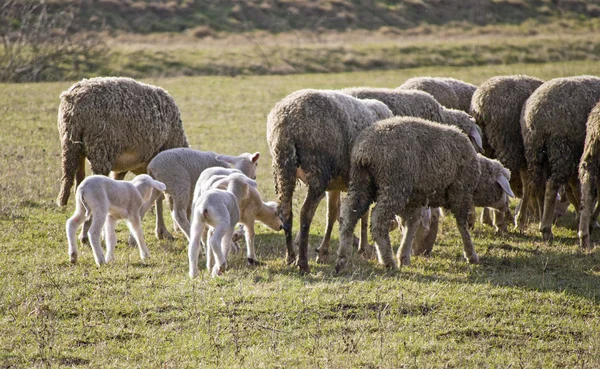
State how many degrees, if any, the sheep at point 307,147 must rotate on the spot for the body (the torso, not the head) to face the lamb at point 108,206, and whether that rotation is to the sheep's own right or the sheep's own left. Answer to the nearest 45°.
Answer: approximately 135° to the sheep's own left

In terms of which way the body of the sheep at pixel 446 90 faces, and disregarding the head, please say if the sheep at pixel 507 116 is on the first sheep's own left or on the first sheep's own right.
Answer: on the first sheep's own right

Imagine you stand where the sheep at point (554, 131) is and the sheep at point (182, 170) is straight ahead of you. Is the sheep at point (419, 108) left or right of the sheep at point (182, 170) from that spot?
right

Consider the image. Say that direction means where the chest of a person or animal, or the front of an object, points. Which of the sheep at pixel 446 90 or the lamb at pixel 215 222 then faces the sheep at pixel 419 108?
the lamb

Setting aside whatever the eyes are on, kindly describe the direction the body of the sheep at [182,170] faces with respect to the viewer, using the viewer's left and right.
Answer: facing to the right of the viewer

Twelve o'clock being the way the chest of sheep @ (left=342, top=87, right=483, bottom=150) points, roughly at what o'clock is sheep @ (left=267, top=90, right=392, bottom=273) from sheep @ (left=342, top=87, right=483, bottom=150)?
sheep @ (left=267, top=90, right=392, bottom=273) is roughly at 4 o'clock from sheep @ (left=342, top=87, right=483, bottom=150).

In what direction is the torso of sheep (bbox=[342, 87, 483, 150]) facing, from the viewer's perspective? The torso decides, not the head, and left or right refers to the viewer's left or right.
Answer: facing to the right of the viewer

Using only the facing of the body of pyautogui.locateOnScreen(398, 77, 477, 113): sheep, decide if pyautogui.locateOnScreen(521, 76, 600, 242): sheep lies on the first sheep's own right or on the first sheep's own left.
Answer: on the first sheep's own right

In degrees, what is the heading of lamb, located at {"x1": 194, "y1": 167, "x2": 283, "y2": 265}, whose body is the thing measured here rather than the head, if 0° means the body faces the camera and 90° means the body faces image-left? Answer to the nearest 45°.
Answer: approximately 270°

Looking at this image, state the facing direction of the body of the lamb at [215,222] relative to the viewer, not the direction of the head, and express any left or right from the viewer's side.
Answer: facing away from the viewer and to the right of the viewer

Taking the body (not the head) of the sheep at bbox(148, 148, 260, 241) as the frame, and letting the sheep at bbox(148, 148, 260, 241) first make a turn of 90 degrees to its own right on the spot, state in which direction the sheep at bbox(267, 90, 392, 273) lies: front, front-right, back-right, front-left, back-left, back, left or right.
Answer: front-left

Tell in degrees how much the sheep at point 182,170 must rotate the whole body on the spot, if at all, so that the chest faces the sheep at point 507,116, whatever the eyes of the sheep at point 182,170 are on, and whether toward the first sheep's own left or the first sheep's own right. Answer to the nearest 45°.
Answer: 0° — it already faces it

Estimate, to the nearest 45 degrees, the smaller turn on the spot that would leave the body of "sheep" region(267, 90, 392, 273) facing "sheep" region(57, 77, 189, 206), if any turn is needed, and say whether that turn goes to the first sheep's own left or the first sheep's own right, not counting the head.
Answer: approximately 90° to the first sheep's own left

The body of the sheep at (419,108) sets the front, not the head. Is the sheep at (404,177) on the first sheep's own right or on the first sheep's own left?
on the first sheep's own right

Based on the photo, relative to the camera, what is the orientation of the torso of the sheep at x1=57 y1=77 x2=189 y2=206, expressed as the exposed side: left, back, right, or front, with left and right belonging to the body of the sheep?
right
